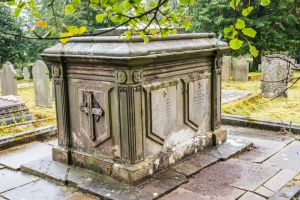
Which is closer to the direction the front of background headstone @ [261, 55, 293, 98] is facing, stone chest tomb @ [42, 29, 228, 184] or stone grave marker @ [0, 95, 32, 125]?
the stone chest tomb

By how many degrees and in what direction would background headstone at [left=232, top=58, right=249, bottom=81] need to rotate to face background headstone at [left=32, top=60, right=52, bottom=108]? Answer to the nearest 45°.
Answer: approximately 45° to its right

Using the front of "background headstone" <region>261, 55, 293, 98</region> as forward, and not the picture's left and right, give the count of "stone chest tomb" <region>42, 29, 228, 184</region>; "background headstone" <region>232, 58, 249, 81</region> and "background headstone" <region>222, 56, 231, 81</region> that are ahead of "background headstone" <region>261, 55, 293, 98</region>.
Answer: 1

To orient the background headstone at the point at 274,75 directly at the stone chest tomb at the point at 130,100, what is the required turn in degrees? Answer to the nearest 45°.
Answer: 0° — it already faces it

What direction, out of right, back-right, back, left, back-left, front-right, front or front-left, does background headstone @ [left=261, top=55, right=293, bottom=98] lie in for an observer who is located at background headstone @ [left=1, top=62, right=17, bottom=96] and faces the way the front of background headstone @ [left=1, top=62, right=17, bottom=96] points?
front-left

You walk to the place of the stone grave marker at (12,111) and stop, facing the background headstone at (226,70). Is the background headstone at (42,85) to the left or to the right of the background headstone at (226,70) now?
left

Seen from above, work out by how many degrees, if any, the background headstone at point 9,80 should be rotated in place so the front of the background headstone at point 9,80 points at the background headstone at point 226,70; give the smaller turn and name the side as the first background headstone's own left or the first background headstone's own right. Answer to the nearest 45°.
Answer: approximately 90° to the first background headstone's own left

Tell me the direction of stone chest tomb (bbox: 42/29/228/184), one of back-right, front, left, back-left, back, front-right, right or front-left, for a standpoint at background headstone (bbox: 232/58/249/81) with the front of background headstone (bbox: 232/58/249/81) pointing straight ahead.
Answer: front

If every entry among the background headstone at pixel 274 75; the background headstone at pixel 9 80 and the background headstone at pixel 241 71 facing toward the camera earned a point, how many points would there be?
3

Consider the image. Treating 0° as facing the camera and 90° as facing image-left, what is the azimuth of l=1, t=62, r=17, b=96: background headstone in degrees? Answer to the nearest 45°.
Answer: approximately 0°

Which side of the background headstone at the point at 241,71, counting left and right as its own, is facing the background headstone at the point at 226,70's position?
right

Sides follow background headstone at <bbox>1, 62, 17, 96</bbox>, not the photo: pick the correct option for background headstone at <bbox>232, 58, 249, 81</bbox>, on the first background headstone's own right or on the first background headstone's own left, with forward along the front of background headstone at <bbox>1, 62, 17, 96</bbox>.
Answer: on the first background headstone's own left

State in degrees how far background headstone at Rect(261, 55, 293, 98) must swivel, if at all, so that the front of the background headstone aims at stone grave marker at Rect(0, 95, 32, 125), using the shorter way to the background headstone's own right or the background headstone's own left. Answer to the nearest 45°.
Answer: approximately 45° to the background headstone's own right
